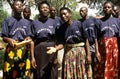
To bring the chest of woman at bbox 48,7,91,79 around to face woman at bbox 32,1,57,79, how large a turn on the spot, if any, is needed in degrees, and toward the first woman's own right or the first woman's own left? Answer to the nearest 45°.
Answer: approximately 90° to the first woman's own right

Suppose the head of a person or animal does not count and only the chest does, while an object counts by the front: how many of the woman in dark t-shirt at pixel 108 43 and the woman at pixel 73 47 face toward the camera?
2

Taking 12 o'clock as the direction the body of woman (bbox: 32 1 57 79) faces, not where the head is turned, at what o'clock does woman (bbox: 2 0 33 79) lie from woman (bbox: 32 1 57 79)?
woman (bbox: 2 0 33 79) is roughly at 3 o'clock from woman (bbox: 32 1 57 79).
